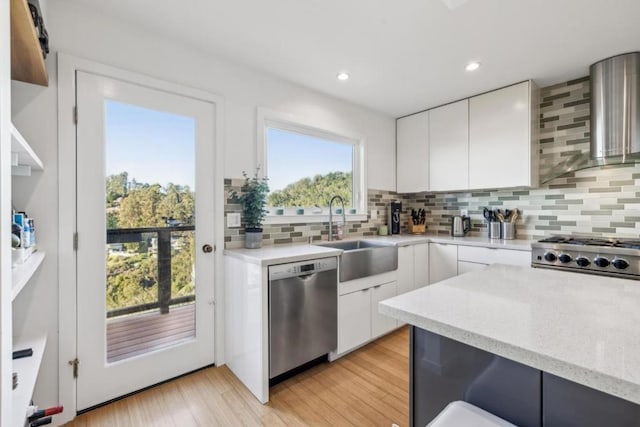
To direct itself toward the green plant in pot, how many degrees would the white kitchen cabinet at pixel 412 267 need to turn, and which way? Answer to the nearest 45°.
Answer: approximately 90° to its right

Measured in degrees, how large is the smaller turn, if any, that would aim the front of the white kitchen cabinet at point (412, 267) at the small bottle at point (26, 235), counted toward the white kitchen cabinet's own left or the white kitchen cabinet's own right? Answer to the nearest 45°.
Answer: approximately 90° to the white kitchen cabinet's own right

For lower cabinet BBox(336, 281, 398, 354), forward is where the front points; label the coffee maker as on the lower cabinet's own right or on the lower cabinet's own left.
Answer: on the lower cabinet's own left

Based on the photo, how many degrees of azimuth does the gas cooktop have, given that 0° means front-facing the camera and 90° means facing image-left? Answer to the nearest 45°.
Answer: approximately 45°

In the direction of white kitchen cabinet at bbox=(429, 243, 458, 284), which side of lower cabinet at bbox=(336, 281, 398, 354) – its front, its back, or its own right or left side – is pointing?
left

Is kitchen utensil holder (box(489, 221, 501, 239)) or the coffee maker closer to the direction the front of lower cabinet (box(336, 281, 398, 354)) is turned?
the kitchen utensil holder
